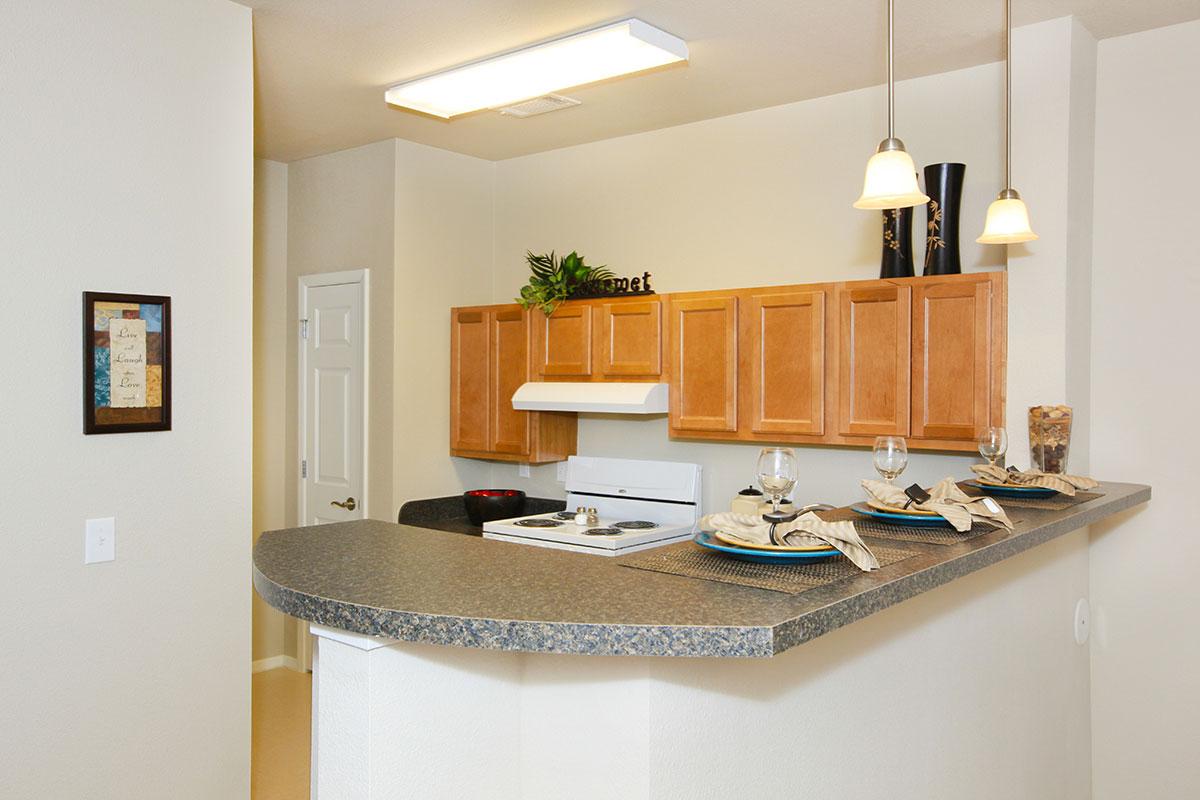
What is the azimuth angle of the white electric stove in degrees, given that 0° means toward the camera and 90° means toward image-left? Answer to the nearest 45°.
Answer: approximately 45°

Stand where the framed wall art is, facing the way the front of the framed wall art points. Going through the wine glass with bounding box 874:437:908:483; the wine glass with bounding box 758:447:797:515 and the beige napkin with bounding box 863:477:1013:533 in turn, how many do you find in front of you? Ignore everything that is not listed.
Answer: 3

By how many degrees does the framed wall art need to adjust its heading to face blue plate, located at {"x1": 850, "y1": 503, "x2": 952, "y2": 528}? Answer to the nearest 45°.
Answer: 0° — it already faces it

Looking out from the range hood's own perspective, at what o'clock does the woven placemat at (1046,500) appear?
The woven placemat is roughly at 9 o'clock from the range hood.

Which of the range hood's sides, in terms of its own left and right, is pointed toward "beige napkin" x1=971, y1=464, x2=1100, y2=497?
left

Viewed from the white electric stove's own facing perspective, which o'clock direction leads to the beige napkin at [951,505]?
The beige napkin is roughly at 10 o'clock from the white electric stove.

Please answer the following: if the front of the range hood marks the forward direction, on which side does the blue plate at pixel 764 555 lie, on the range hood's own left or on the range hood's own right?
on the range hood's own left

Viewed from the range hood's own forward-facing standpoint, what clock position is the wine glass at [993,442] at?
The wine glass is roughly at 9 o'clock from the range hood.
